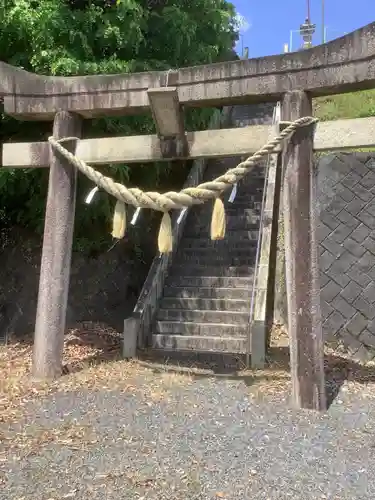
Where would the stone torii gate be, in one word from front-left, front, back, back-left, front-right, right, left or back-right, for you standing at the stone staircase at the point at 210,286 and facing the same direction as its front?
front

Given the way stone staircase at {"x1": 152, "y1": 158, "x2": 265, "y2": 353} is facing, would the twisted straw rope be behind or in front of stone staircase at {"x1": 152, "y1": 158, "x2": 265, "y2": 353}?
in front

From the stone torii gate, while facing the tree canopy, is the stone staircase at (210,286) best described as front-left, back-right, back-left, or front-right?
front-right

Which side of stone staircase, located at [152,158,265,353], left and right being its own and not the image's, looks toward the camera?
front
